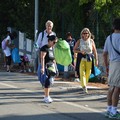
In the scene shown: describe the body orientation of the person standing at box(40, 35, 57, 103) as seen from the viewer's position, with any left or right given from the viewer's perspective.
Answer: facing the viewer and to the right of the viewer

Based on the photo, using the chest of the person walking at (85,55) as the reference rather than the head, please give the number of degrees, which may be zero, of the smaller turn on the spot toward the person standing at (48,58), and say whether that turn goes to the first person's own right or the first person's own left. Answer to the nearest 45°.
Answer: approximately 45° to the first person's own right

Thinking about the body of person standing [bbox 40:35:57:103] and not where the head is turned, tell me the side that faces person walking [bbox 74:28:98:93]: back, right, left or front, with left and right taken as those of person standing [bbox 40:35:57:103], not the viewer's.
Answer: left

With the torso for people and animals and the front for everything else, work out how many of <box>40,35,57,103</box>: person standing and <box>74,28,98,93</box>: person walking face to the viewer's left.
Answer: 0

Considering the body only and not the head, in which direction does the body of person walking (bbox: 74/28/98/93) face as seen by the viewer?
toward the camera
